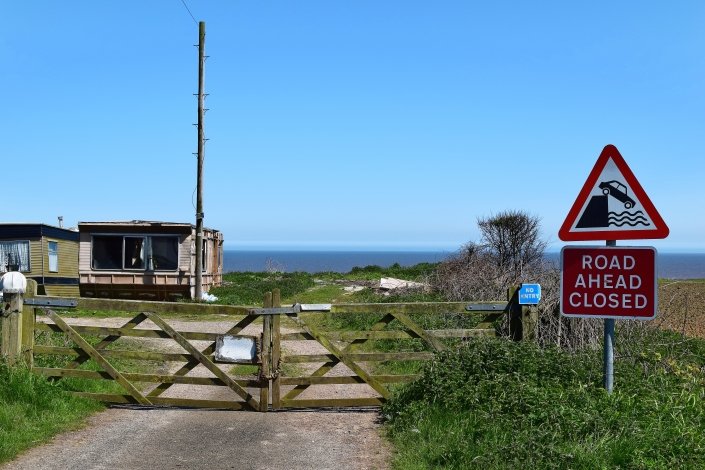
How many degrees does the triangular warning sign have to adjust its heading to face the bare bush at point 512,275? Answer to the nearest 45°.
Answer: approximately 180°

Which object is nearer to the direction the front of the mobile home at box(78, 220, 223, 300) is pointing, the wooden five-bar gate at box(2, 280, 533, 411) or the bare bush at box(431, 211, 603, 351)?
the wooden five-bar gate

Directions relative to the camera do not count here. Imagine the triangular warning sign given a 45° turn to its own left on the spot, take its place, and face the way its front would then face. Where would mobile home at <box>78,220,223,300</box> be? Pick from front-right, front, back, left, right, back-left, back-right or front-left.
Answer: back

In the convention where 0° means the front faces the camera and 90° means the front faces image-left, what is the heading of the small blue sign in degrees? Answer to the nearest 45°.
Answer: approximately 0°

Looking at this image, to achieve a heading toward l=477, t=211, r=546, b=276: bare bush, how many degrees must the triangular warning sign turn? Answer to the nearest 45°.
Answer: approximately 180°

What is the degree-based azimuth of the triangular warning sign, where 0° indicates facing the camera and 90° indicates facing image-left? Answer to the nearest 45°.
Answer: approximately 0°

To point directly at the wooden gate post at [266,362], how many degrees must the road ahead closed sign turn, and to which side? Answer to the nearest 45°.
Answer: approximately 90° to its right

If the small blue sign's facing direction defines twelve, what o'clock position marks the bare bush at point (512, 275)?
The bare bush is roughly at 6 o'clock from the small blue sign.

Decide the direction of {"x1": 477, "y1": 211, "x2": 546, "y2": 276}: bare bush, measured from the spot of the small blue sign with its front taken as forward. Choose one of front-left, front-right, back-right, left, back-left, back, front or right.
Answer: back

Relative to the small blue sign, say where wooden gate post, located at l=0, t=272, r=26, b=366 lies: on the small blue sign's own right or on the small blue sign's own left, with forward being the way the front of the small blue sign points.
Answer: on the small blue sign's own right
